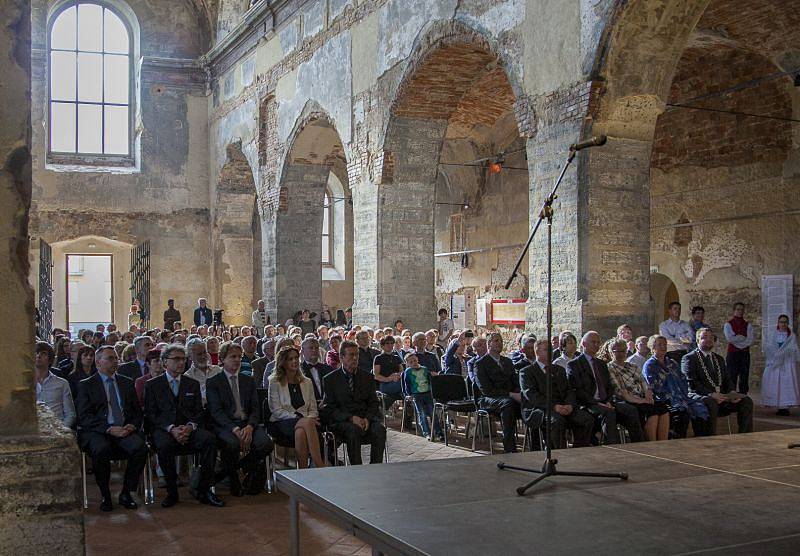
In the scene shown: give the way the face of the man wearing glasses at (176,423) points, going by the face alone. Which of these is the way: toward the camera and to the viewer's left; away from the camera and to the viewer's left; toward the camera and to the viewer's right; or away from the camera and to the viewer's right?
toward the camera and to the viewer's right

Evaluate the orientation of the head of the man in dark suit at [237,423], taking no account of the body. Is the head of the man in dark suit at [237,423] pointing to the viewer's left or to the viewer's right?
to the viewer's right

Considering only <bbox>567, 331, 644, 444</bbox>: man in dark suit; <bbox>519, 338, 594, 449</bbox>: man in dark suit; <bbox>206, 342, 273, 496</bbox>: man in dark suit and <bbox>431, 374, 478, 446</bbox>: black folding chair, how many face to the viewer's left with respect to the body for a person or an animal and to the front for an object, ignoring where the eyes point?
0

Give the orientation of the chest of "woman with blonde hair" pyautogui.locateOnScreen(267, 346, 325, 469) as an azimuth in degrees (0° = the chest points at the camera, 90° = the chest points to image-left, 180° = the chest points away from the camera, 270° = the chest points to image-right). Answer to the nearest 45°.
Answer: approximately 315°

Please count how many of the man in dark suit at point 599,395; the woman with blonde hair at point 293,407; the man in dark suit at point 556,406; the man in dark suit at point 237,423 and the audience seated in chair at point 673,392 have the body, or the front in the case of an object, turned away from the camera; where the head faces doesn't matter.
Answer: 0

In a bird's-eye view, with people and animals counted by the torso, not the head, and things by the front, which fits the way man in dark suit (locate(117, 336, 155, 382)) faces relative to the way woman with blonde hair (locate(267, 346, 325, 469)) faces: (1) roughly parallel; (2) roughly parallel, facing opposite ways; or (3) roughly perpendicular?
roughly parallel

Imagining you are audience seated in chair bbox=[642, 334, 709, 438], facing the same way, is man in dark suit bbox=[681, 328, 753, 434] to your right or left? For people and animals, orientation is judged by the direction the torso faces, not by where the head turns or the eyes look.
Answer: on your left

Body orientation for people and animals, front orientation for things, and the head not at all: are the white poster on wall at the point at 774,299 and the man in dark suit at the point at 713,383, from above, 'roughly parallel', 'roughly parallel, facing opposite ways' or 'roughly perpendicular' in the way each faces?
roughly perpendicular

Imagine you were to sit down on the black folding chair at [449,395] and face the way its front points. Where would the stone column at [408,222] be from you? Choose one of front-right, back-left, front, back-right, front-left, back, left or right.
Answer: back-left

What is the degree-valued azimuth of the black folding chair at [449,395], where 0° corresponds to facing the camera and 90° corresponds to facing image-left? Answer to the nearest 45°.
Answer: approximately 315°

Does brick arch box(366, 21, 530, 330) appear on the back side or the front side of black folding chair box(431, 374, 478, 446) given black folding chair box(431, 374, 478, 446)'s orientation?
on the back side

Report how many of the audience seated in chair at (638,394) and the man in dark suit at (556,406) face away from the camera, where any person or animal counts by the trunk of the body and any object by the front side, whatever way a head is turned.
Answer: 0
